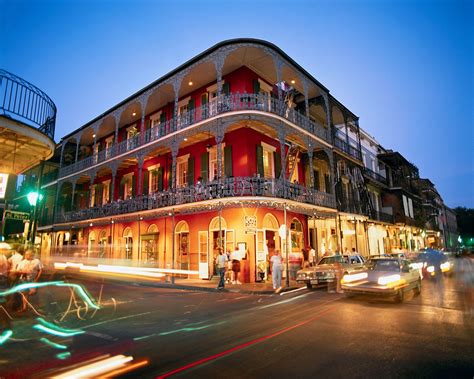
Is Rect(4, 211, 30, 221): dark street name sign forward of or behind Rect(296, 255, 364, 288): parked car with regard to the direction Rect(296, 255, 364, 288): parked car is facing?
forward

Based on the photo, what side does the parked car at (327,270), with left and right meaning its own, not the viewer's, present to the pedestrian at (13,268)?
front

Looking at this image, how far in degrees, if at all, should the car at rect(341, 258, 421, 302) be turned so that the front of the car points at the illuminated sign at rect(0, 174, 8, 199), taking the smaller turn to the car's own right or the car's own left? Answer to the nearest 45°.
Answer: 0° — it already faces it

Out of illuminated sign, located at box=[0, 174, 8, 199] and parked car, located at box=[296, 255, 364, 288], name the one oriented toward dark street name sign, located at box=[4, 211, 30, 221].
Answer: the parked car

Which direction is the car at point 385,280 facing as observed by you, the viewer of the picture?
facing the viewer and to the left of the viewer

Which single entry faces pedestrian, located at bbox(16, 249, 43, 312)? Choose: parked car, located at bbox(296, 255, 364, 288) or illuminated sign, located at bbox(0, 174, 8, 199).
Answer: the parked car
